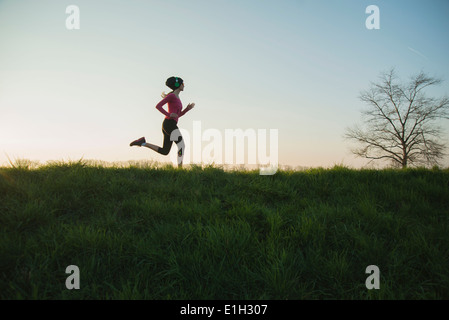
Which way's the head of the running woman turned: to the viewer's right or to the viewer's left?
to the viewer's right

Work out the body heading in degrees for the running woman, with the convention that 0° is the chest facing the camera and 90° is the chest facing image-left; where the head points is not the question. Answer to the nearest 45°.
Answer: approximately 270°
